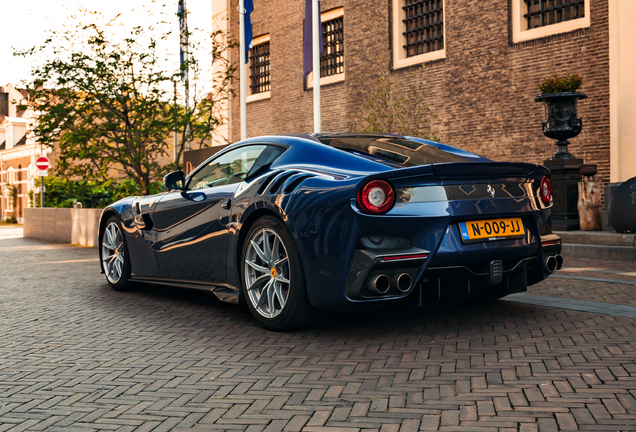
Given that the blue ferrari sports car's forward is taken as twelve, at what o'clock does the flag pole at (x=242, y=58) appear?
The flag pole is roughly at 1 o'clock from the blue ferrari sports car.

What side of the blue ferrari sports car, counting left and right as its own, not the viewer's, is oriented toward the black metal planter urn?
right

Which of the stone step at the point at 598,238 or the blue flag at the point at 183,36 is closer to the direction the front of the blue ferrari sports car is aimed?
the blue flag

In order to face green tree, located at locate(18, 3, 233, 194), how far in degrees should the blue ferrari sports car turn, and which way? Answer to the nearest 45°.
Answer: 0° — it already faces it

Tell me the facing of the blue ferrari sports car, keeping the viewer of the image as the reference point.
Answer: facing away from the viewer and to the left of the viewer

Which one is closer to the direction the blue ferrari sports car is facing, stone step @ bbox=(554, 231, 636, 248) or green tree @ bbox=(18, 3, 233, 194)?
the green tree

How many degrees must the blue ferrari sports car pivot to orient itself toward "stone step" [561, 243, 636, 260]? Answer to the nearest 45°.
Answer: approximately 90° to its right

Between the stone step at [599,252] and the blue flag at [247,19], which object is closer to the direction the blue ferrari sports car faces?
the blue flag

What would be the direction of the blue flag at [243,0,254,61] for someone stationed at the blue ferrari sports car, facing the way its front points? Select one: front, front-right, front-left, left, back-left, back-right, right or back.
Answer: front-right
